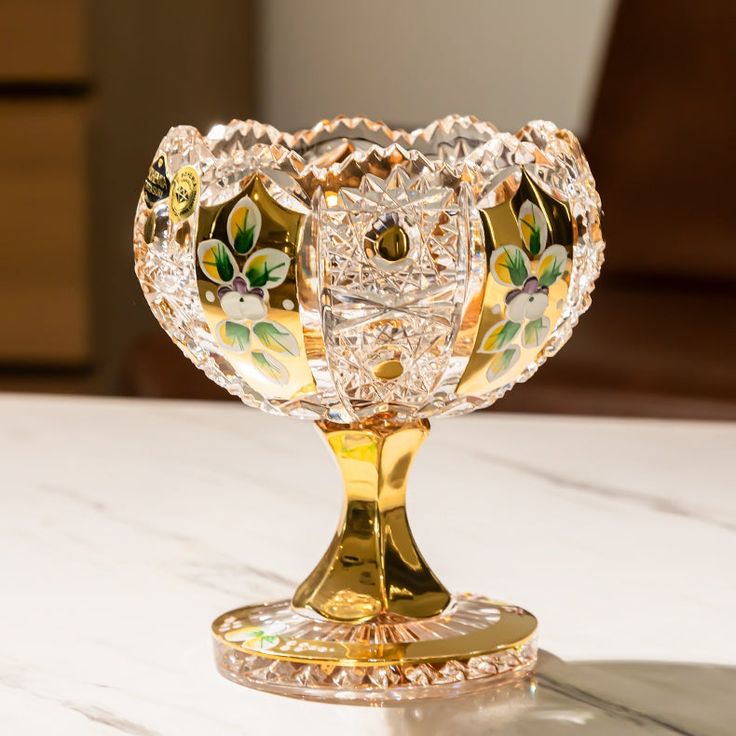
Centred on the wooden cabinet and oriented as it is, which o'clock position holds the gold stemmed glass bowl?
The gold stemmed glass bowl is roughly at 12 o'clock from the wooden cabinet.

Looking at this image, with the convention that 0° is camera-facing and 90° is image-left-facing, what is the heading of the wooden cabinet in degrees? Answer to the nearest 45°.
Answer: approximately 0°
